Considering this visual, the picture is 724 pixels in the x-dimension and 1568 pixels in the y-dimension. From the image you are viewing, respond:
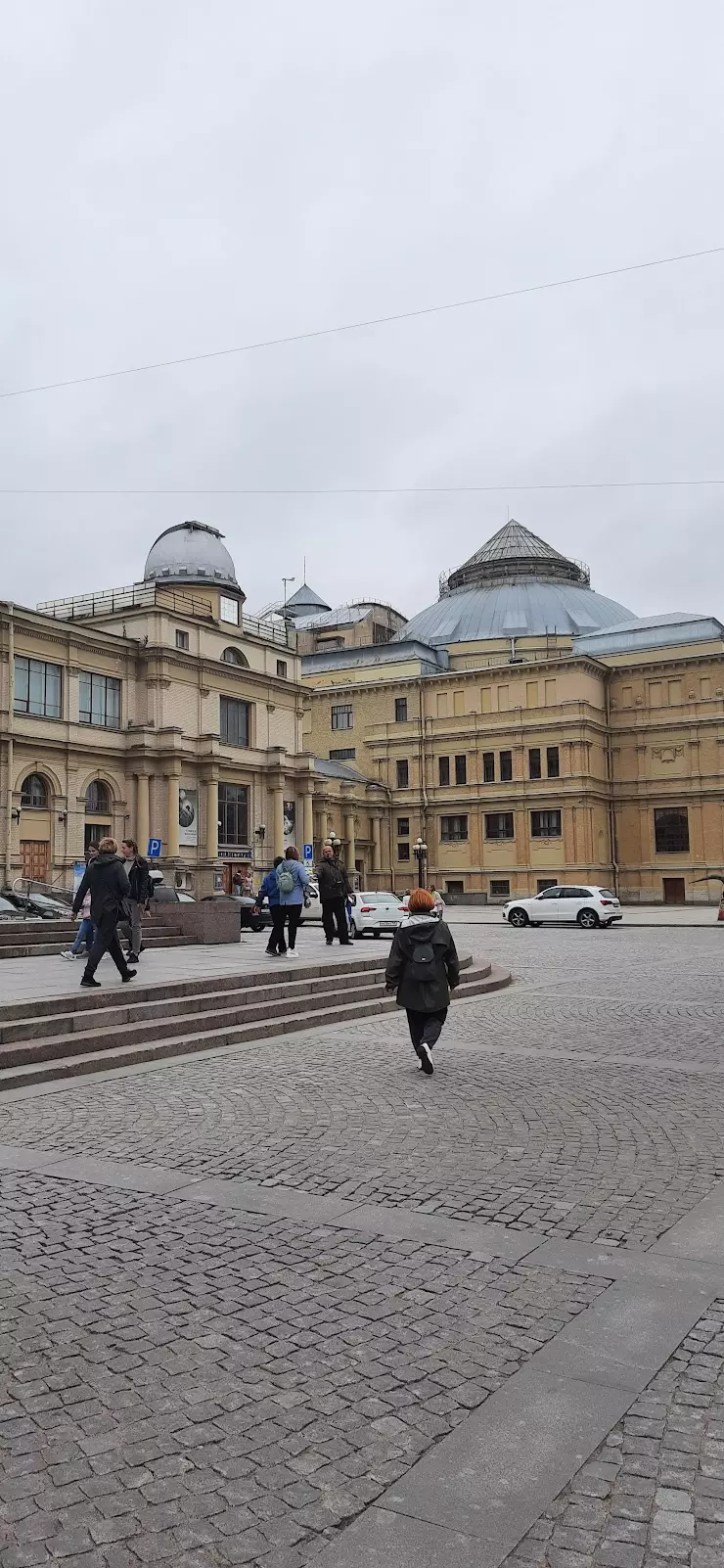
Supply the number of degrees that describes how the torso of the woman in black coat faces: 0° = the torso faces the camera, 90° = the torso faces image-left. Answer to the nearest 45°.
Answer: approximately 180°

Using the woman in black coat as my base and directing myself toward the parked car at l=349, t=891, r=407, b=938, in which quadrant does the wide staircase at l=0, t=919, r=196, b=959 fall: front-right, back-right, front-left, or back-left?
front-left

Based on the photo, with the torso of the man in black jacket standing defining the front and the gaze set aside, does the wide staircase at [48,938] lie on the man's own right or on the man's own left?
on the man's own right

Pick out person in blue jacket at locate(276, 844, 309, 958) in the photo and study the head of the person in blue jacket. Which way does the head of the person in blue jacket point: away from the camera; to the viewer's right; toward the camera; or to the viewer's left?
away from the camera

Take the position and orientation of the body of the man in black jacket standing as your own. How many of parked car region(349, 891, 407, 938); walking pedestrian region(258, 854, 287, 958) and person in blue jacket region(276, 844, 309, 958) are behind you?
1

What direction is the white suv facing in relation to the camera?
to the viewer's left

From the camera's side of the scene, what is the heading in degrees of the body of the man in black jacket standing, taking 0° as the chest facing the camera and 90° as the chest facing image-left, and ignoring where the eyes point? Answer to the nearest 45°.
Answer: approximately 0°

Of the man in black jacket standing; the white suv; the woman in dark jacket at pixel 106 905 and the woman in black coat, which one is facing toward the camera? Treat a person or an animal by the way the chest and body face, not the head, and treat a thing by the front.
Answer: the man in black jacket standing

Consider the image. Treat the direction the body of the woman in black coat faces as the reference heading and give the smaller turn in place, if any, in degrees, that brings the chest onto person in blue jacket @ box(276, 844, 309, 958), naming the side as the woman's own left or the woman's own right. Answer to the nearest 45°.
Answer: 0° — they already face them

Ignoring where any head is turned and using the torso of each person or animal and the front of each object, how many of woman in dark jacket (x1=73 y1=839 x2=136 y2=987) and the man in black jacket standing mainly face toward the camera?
1

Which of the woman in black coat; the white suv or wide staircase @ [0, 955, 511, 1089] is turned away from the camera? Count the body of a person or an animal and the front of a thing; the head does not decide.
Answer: the woman in black coat

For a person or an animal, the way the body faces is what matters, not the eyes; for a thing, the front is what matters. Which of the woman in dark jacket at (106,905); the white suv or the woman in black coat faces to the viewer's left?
the white suv

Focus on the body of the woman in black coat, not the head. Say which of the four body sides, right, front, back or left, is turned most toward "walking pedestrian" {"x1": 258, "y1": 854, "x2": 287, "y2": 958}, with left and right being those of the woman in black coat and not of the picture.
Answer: front
